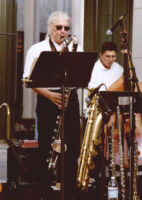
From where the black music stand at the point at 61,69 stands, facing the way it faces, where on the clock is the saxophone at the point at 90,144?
The saxophone is roughly at 2 o'clock from the black music stand.

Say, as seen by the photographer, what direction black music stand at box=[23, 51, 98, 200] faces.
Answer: facing away from the viewer and to the left of the viewer

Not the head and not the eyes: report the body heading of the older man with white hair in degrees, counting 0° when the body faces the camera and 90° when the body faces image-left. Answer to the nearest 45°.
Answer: approximately 315°

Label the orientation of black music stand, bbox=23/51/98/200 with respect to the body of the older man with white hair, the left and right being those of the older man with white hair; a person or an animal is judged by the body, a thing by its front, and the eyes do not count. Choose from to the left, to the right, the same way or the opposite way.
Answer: the opposite way
